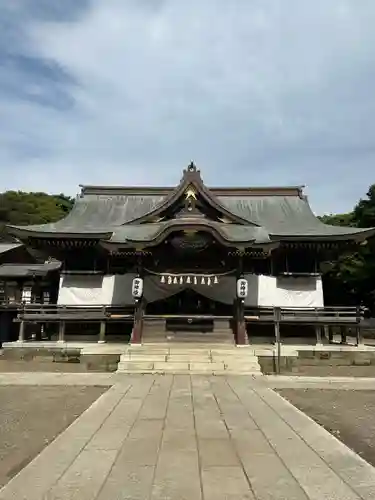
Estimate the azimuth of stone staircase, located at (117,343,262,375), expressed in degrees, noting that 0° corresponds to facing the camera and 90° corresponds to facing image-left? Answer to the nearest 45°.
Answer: approximately 0°
